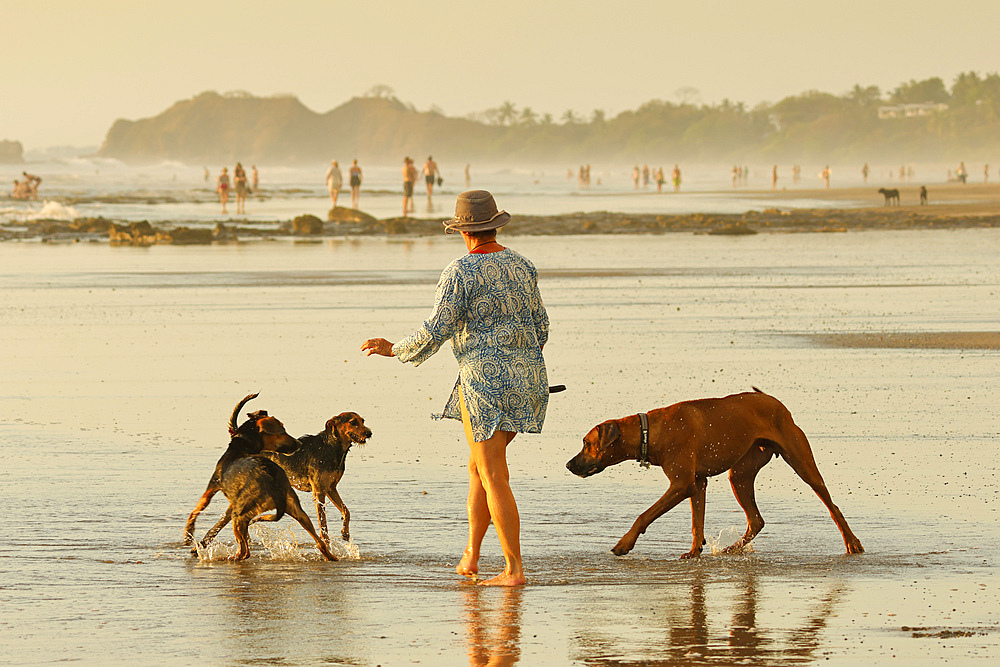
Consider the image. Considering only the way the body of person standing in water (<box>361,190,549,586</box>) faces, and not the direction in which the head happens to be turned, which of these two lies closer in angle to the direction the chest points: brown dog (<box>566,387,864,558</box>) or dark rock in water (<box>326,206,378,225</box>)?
the dark rock in water

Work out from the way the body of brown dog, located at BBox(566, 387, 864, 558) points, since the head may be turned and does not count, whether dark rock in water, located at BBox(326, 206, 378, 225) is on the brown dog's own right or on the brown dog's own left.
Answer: on the brown dog's own right

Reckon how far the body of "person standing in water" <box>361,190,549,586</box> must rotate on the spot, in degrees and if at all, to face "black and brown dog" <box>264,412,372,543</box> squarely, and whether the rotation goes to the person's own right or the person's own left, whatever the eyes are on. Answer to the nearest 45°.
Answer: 0° — they already face it

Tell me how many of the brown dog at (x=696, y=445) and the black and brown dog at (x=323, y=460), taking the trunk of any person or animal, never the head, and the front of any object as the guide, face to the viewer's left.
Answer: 1

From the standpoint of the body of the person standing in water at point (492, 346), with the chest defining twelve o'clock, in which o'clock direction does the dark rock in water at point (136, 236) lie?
The dark rock in water is roughly at 1 o'clock from the person standing in water.

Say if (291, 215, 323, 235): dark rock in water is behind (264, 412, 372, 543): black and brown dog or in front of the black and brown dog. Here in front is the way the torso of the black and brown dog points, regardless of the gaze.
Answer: behind

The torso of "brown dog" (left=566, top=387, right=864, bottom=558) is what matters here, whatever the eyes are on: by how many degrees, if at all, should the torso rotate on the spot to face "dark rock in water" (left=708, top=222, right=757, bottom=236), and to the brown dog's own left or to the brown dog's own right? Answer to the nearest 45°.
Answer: approximately 90° to the brown dog's own right

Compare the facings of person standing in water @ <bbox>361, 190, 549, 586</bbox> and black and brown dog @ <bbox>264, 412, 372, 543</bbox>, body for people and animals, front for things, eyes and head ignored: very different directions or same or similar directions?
very different directions

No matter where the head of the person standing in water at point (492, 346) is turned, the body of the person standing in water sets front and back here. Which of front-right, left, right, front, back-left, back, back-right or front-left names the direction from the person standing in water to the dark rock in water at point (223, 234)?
front-right

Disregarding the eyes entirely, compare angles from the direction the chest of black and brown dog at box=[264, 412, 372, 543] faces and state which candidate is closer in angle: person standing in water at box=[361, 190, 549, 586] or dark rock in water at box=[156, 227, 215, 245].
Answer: the person standing in water

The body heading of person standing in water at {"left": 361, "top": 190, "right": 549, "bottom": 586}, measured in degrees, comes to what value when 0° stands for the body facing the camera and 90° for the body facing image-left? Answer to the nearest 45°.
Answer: approximately 135°

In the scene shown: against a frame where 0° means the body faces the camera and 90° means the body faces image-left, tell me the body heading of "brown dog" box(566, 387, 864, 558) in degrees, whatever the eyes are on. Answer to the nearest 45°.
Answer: approximately 90°

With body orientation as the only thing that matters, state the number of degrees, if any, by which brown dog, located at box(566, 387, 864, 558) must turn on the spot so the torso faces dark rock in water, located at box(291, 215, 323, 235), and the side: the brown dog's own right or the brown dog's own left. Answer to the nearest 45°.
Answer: approximately 90° to the brown dog's own right

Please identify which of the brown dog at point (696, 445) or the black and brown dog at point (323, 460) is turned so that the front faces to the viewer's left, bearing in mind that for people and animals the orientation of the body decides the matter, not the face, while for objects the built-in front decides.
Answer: the brown dog at point (696, 445)

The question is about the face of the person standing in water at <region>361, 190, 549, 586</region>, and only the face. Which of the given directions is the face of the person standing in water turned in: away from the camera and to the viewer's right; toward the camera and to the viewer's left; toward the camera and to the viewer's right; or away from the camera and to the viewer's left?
away from the camera and to the viewer's left
